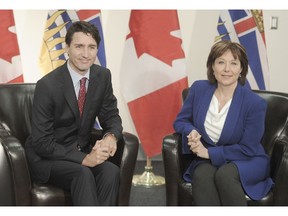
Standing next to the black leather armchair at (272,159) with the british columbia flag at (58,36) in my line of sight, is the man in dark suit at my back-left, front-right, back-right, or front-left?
front-left

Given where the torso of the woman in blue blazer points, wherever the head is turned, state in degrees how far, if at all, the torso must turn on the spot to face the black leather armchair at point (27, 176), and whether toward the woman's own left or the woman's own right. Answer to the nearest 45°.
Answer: approximately 45° to the woman's own right

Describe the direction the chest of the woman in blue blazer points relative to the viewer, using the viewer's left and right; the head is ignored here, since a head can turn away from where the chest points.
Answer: facing the viewer and to the left of the viewer

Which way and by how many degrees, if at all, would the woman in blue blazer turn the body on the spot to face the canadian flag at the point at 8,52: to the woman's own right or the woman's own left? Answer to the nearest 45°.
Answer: approximately 90° to the woman's own right

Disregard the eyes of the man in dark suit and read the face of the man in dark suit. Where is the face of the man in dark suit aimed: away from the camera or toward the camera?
toward the camera

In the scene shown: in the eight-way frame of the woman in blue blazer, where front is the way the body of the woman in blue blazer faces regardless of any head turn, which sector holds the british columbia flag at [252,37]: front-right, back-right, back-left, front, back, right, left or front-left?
back-right

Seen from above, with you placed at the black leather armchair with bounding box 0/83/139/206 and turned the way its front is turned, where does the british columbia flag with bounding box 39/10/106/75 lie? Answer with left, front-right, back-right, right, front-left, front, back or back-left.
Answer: back-left

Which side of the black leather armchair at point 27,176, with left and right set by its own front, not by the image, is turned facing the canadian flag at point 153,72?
left

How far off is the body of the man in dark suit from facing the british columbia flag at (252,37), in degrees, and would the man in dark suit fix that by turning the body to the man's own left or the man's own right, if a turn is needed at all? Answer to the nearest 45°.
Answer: approximately 90° to the man's own left

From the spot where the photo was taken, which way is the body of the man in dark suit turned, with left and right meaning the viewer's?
facing the viewer and to the right of the viewer

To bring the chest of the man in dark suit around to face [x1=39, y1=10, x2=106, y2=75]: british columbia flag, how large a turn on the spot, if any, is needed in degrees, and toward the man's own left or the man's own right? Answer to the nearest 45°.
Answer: approximately 135° to the man's own left

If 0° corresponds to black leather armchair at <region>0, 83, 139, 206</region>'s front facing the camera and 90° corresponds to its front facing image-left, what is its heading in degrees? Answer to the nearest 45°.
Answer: approximately 315°

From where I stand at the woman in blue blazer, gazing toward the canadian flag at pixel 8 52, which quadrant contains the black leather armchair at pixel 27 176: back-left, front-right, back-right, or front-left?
front-left
